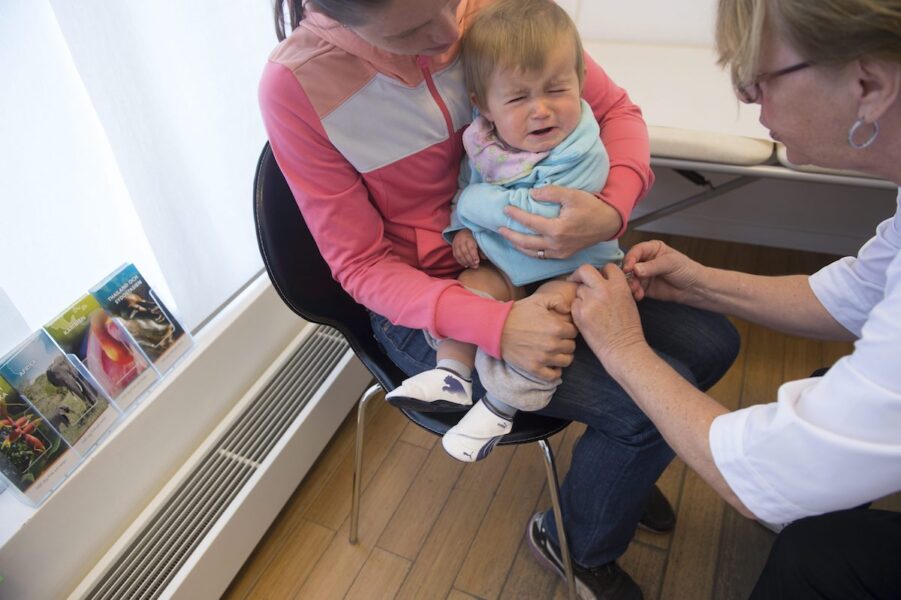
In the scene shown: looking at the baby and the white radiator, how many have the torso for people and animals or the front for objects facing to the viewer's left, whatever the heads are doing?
0

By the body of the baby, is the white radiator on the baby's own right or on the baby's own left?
on the baby's own right

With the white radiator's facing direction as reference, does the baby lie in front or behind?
in front

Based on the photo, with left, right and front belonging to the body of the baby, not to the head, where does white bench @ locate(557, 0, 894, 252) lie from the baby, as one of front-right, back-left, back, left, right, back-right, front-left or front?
back-left

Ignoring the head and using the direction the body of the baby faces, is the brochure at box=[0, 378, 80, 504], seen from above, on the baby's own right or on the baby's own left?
on the baby's own right

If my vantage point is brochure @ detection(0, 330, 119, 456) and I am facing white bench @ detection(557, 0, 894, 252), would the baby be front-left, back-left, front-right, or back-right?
front-right

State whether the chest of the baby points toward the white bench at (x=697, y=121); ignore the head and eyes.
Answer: no

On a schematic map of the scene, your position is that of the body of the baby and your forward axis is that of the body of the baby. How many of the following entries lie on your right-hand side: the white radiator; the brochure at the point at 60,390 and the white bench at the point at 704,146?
2

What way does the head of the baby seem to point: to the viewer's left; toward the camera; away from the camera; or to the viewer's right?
toward the camera

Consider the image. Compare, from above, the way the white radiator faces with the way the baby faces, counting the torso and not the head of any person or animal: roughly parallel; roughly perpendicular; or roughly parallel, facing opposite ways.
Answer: roughly perpendicular

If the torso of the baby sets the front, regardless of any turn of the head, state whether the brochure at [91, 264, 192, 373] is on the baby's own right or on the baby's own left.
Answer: on the baby's own right

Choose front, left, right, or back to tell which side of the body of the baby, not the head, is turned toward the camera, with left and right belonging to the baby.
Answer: front

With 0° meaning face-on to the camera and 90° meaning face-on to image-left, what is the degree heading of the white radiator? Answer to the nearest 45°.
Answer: approximately 315°

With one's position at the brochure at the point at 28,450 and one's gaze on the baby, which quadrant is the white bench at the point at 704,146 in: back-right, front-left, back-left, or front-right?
front-left

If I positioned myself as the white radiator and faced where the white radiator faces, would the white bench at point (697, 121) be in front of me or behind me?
in front
